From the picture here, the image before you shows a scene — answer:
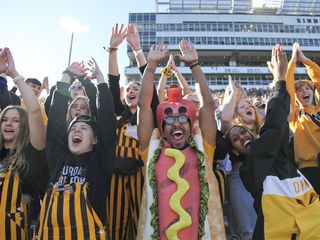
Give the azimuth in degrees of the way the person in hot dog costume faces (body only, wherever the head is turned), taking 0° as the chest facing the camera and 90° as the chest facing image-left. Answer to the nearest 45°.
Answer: approximately 0°

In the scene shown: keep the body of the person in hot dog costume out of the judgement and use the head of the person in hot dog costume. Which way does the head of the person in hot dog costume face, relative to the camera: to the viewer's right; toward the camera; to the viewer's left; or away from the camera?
toward the camera
